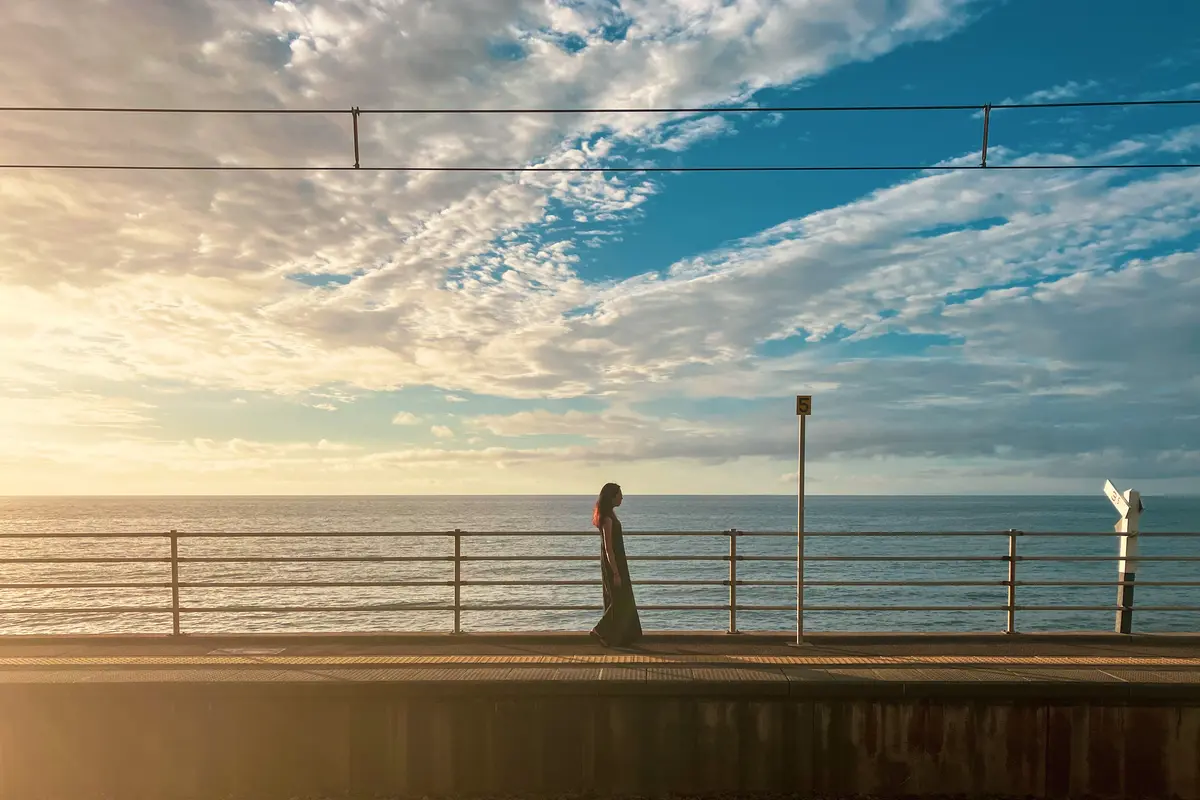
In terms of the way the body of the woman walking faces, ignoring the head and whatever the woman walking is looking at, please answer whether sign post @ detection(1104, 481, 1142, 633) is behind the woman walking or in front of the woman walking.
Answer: in front

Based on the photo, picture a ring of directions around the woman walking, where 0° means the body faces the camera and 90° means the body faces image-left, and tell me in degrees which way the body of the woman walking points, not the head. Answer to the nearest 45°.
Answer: approximately 270°
